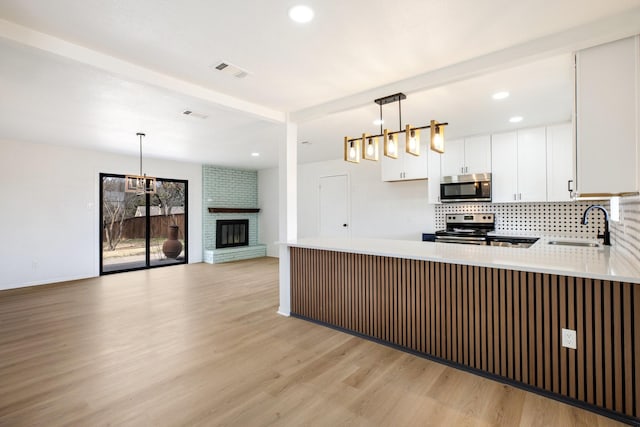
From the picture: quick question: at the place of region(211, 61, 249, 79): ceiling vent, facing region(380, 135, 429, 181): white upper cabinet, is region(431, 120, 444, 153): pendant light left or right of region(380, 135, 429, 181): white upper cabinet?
right

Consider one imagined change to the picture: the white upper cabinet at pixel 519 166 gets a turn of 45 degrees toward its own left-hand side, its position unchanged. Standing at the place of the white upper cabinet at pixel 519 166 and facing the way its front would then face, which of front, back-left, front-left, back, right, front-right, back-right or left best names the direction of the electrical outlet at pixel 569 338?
front-right

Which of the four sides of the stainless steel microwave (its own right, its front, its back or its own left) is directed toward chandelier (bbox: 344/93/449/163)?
front

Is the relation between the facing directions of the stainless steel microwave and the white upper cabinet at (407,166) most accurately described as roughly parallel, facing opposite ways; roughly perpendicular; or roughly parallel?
roughly parallel

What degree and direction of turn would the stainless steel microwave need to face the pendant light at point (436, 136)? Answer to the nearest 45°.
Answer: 0° — it already faces it

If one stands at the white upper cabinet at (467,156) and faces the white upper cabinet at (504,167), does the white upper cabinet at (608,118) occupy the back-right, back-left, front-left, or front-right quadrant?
front-right

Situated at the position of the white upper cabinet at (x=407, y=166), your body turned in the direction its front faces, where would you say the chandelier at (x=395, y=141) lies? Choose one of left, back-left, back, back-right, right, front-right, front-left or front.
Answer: front

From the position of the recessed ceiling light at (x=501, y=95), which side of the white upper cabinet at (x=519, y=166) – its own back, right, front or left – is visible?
front

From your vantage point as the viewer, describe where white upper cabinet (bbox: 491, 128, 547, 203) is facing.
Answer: facing the viewer

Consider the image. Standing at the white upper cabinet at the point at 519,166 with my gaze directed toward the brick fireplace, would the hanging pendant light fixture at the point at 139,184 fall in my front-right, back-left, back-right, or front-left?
front-left

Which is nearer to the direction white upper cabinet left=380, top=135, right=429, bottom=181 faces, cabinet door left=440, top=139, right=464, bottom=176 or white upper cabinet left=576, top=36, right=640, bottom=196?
the white upper cabinet

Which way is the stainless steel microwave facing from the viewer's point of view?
toward the camera
